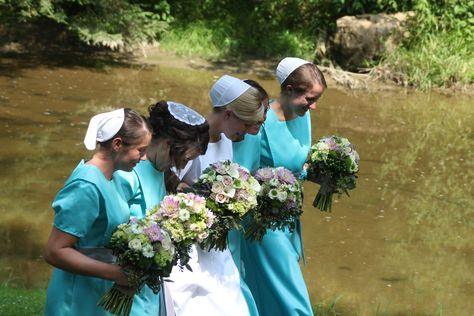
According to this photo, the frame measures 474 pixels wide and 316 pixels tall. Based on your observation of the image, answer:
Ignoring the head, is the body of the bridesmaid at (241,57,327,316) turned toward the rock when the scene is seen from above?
no

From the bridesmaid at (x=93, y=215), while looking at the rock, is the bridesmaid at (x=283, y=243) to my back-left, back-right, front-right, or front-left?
front-right

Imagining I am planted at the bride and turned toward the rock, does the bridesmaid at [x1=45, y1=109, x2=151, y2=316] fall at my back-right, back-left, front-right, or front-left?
back-left

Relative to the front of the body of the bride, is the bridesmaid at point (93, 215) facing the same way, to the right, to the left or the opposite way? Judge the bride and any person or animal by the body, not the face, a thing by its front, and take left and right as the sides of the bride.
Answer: the same way
